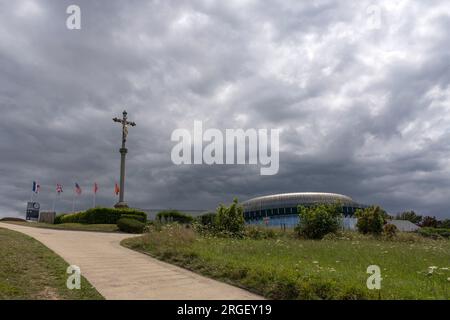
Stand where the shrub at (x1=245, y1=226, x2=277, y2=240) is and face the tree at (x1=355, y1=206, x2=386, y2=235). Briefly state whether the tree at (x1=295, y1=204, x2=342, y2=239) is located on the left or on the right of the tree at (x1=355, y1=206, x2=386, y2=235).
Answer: right

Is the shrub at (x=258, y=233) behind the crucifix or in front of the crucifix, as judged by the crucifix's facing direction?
in front

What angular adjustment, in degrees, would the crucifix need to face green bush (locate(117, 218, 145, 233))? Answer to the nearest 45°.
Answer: approximately 45° to its right

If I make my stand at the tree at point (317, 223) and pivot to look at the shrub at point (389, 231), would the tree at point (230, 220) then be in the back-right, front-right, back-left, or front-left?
back-left

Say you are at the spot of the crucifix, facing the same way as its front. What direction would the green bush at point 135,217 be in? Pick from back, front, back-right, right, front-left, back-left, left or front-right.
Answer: front-right

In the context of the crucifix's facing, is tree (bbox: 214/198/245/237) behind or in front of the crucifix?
in front

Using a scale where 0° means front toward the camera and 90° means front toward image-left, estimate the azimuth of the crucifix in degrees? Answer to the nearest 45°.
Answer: approximately 315°
